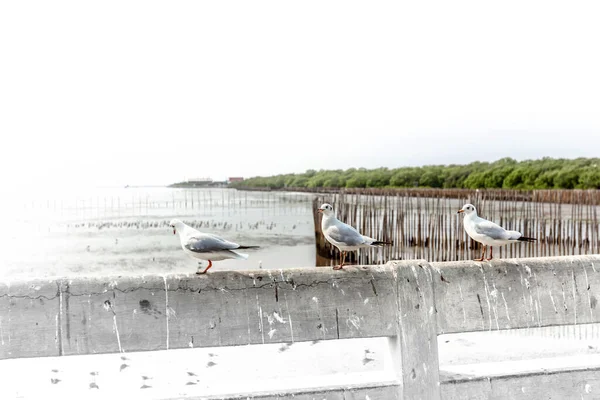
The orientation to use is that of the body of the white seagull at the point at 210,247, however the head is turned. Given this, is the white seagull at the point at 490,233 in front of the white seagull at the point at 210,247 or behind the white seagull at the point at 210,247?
behind

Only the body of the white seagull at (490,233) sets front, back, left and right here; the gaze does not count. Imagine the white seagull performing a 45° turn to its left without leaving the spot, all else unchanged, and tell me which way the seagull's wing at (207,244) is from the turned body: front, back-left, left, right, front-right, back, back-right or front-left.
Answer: front

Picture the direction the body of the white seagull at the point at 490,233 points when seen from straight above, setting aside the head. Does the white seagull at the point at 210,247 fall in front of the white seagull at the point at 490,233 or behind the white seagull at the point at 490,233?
in front

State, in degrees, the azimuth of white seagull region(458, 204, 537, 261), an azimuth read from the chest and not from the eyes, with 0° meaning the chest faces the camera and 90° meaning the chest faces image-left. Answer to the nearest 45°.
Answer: approximately 90°

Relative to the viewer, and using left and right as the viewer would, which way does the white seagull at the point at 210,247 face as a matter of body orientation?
facing to the left of the viewer

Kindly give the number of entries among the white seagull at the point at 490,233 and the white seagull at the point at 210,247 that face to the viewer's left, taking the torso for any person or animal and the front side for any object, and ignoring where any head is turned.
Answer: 2
